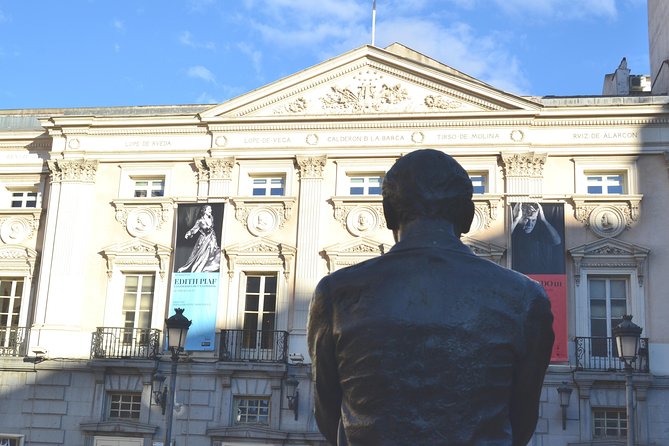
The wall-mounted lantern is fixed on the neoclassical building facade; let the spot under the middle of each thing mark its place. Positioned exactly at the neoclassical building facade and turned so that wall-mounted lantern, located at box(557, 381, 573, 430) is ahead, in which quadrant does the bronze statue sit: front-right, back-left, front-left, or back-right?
front-right

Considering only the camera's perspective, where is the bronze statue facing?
facing away from the viewer

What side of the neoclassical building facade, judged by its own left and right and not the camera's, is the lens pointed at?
front

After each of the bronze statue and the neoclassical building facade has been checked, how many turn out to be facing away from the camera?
1

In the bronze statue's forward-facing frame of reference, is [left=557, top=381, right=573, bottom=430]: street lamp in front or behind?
in front

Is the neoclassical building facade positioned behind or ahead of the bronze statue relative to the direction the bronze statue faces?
ahead

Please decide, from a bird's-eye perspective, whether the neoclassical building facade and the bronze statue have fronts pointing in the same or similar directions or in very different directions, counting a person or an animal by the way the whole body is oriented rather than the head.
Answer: very different directions

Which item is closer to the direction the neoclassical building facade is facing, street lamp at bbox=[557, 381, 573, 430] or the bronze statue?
the bronze statue

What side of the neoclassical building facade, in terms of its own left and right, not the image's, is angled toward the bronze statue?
front

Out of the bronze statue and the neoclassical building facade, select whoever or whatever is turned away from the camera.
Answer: the bronze statue
